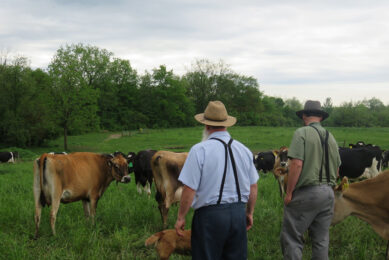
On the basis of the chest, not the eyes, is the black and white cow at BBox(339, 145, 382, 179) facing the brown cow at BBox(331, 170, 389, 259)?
no

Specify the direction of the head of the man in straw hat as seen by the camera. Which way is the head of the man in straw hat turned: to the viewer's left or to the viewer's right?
to the viewer's left

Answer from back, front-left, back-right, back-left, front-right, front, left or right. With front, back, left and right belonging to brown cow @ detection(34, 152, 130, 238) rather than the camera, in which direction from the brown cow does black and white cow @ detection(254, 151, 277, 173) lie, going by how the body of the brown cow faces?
front

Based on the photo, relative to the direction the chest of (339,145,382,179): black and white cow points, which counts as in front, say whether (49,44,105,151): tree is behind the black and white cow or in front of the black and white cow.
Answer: in front

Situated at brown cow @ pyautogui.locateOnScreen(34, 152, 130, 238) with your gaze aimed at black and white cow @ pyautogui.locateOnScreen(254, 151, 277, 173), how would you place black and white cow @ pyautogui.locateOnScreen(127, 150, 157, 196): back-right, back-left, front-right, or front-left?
front-left

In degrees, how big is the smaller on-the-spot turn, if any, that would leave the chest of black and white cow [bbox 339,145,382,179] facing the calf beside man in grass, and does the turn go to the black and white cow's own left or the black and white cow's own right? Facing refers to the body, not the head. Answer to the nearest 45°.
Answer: approximately 90° to the black and white cow's own left

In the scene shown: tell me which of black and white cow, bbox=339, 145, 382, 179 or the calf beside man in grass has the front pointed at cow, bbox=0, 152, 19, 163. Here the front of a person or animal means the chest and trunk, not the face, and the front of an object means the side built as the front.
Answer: the black and white cow

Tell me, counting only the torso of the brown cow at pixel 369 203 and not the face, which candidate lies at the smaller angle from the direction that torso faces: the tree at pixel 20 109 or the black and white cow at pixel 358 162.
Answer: the tree

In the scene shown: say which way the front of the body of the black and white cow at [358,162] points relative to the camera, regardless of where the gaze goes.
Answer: to the viewer's left

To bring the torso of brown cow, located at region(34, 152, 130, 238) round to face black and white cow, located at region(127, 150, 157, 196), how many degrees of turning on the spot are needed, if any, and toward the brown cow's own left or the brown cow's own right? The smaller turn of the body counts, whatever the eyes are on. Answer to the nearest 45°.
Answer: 0° — it already faces it

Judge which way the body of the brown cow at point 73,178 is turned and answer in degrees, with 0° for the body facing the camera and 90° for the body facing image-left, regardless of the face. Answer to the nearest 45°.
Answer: approximately 225°

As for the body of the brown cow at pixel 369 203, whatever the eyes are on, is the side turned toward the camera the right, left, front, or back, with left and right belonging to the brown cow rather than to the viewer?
left

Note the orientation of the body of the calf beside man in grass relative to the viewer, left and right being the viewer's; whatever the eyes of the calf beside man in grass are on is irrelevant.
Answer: facing the viewer and to the left of the viewer

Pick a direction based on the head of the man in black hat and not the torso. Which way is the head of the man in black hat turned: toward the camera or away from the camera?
away from the camera

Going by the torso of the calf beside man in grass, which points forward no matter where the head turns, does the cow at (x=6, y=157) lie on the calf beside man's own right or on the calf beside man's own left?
on the calf beside man's own right

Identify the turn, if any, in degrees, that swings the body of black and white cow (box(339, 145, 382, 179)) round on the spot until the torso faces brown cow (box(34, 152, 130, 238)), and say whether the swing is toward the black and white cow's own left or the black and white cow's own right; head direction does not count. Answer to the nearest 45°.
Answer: approximately 45° to the black and white cow's own left

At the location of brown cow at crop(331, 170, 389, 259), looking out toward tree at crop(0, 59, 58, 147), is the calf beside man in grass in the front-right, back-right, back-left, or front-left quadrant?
front-left
